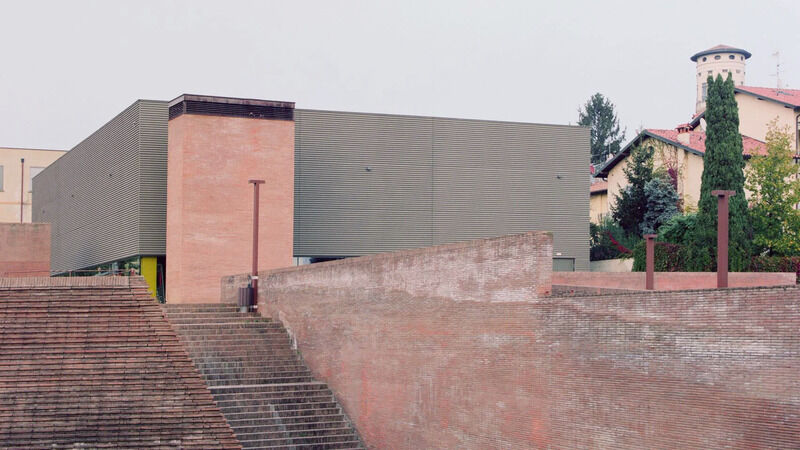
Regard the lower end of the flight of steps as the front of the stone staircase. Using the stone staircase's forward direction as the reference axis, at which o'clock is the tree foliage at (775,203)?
The tree foliage is roughly at 8 o'clock from the stone staircase.

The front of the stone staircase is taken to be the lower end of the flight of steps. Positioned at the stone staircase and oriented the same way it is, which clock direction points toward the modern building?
The modern building is roughly at 6 o'clock from the stone staircase.

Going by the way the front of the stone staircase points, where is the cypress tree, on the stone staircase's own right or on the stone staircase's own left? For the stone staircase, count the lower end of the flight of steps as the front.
on the stone staircase's own left

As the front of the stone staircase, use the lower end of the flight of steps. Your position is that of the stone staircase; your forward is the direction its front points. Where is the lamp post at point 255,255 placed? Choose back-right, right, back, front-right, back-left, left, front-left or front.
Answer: back

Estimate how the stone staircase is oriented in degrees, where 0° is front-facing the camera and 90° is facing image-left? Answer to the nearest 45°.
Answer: approximately 0°

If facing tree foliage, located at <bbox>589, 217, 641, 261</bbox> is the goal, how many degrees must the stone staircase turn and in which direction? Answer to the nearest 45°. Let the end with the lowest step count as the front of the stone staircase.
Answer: approximately 135° to its left

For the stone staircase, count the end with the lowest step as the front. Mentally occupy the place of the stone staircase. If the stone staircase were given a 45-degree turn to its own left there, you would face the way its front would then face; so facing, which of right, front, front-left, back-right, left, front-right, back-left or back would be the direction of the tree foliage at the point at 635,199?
left
